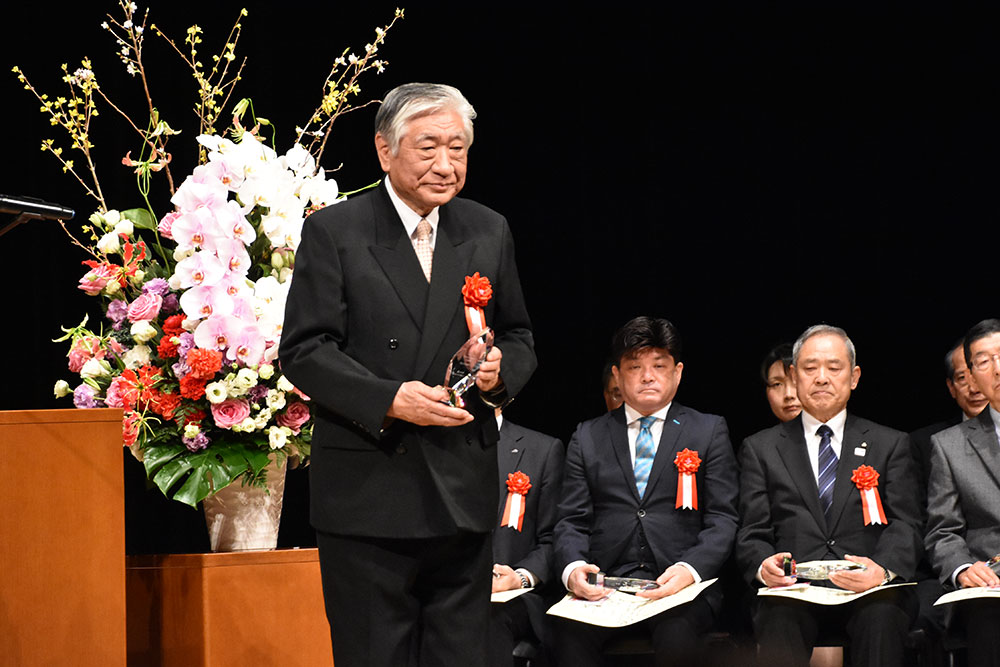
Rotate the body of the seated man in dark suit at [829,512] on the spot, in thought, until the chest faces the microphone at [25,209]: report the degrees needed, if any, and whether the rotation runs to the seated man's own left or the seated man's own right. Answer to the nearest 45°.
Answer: approximately 45° to the seated man's own right

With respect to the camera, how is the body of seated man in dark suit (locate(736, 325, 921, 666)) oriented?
toward the camera

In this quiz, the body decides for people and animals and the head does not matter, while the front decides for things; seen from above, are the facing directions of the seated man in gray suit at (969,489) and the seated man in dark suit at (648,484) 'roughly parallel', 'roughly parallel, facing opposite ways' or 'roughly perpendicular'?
roughly parallel

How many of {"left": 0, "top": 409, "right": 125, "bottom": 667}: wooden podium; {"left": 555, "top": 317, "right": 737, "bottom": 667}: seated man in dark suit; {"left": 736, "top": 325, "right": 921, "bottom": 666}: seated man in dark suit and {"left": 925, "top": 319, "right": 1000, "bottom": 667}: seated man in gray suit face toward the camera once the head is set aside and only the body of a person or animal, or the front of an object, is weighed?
4

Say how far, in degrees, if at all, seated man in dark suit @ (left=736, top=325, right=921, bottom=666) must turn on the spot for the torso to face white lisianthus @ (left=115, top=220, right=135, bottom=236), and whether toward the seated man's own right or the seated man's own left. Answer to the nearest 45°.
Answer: approximately 45° to the seated man's own right

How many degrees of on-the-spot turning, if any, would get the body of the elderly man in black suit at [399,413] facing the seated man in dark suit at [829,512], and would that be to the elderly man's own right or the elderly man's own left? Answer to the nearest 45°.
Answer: approximately 90° to the elderly man's own left

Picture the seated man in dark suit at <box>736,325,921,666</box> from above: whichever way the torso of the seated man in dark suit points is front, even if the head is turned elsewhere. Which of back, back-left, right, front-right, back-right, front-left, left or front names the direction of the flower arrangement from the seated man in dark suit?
front-right

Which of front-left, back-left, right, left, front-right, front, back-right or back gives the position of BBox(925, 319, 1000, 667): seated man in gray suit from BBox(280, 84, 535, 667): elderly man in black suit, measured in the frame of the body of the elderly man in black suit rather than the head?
left

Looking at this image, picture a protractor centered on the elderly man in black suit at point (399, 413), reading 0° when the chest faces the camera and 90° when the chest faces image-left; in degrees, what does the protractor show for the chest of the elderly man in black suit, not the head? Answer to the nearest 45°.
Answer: approximately 315°

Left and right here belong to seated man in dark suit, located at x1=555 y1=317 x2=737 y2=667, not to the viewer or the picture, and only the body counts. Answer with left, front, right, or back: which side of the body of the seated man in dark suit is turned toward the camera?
front

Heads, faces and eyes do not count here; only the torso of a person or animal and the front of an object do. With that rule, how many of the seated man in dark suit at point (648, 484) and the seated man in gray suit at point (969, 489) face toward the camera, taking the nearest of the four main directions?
2

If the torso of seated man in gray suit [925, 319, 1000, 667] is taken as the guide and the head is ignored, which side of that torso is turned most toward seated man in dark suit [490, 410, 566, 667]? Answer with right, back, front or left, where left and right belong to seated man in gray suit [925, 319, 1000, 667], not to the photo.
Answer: right
